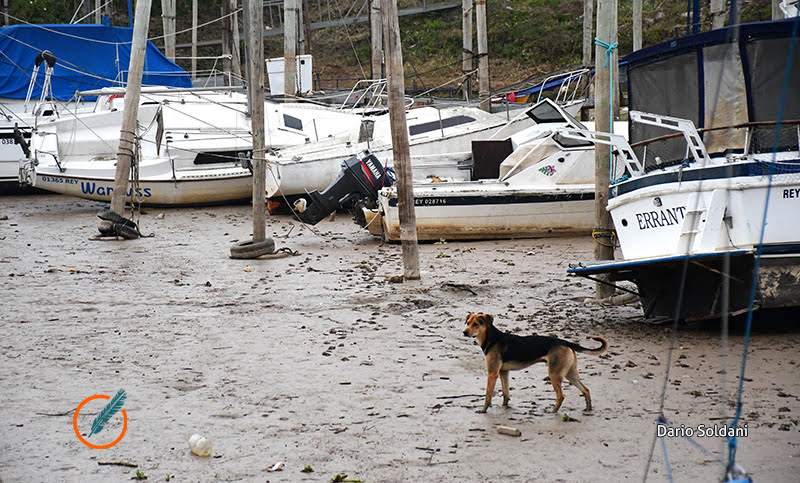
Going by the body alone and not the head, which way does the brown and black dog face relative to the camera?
to the viewer's left

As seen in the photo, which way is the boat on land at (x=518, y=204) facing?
to the viewer's right

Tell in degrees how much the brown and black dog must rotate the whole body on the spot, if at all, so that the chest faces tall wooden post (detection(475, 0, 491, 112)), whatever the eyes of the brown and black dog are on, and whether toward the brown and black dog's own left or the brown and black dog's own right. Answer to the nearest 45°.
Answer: approximately 90° to the brown and black dog's own right

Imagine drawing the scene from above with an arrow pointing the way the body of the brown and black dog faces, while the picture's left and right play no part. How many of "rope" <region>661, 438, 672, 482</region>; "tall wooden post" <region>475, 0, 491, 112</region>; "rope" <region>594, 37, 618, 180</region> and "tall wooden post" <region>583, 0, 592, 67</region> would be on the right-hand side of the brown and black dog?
3

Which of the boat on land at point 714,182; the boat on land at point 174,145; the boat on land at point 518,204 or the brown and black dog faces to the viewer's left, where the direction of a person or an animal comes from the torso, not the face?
the brown and black dog

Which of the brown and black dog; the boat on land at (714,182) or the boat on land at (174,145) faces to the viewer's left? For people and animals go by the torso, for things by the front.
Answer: the brown and black dog

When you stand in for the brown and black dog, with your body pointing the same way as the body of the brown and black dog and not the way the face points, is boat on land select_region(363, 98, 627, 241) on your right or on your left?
on your right

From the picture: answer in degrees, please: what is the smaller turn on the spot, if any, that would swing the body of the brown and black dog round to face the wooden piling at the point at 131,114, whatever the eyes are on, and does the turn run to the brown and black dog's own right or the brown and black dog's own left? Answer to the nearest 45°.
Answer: approximately 45° to the brown and black dog's own right

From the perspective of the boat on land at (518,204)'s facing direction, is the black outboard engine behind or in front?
behind

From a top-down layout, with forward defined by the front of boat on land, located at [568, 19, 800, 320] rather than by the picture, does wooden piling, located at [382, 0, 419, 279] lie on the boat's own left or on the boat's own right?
on the boat's own left

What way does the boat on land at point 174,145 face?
to the viewer's right

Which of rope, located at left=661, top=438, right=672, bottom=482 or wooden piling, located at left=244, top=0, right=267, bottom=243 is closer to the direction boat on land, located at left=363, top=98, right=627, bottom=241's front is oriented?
the rope

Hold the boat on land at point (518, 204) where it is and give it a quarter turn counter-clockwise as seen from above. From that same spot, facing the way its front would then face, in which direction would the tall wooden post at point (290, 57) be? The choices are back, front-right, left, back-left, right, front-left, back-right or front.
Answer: front-left

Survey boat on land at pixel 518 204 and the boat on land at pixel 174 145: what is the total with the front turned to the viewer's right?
2

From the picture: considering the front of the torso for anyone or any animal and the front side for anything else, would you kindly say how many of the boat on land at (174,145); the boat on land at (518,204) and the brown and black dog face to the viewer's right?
2
